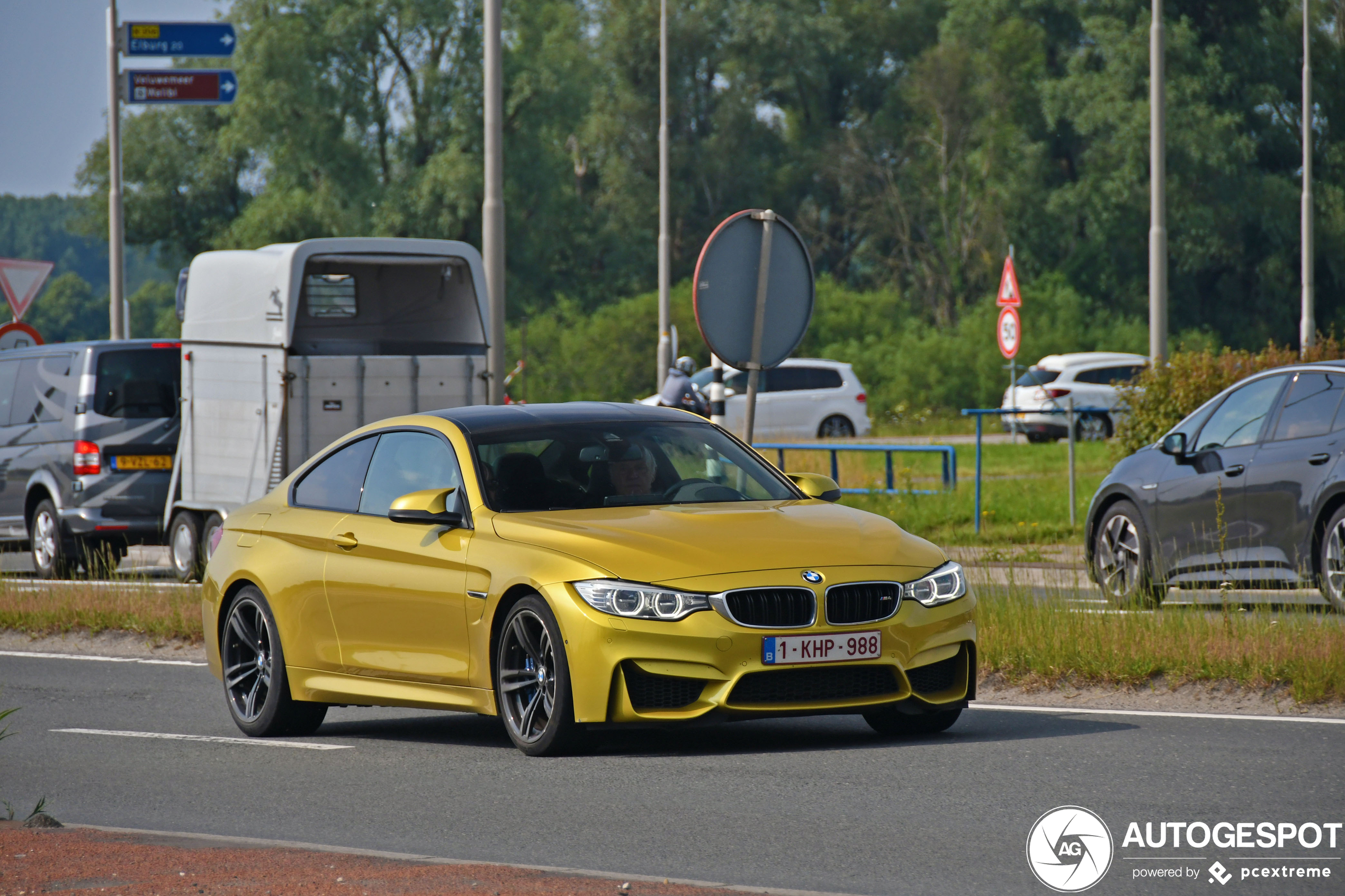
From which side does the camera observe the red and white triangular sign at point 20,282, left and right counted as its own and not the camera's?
front

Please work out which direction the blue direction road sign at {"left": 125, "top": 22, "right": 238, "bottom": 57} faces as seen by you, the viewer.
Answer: facing the viewer

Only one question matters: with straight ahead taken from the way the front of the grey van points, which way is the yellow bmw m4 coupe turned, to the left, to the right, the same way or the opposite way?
the opposite way

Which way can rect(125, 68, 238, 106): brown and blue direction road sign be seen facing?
toward the camera

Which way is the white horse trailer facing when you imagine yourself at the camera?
facing away from the viewer and to the left of the viewer

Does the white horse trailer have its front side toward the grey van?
yes

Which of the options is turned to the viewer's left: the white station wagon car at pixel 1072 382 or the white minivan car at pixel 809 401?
the white minivan car at pixel 809 401

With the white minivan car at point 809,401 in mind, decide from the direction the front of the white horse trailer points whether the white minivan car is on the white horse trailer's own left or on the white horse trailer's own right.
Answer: on the white horse trailer's own right

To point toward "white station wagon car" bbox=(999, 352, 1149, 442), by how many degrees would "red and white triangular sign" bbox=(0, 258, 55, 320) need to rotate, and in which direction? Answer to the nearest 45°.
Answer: approximately 135° to its left

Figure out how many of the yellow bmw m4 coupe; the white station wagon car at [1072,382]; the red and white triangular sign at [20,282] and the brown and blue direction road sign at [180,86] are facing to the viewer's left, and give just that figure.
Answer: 0

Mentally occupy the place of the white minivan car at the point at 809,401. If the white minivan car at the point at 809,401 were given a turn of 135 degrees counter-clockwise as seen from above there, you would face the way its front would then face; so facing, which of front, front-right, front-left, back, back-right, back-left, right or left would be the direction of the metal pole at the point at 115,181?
right

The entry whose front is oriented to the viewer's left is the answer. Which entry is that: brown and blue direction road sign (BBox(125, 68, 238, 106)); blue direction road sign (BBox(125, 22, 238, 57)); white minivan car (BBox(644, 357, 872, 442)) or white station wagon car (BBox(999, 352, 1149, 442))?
white minivan car (BBox(644, 357, 872, 442))

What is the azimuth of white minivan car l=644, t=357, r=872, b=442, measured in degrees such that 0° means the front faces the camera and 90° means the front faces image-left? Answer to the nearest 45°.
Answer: approximately 90°

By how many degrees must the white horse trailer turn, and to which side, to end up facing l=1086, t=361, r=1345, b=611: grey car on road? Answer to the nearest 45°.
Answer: approximately 180°

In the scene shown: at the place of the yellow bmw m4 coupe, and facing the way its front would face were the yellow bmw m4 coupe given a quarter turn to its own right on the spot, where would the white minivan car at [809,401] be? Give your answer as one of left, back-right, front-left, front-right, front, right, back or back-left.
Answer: back-right

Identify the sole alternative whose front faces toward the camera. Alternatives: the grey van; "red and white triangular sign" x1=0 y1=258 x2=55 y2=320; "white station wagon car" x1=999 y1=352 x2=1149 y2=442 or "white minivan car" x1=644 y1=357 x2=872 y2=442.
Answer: the red and white triangular sign
